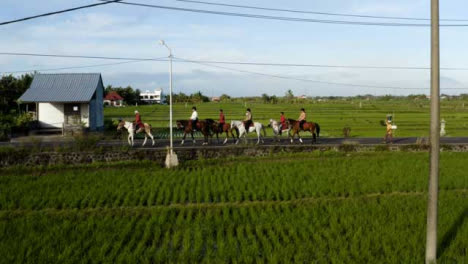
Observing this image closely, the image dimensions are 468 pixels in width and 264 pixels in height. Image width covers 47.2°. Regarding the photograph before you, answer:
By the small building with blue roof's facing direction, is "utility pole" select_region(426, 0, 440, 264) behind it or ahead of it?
ahead

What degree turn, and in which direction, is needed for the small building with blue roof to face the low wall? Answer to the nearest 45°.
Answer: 0° — it already faces it

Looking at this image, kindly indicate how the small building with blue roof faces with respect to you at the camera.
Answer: facing the viewer
